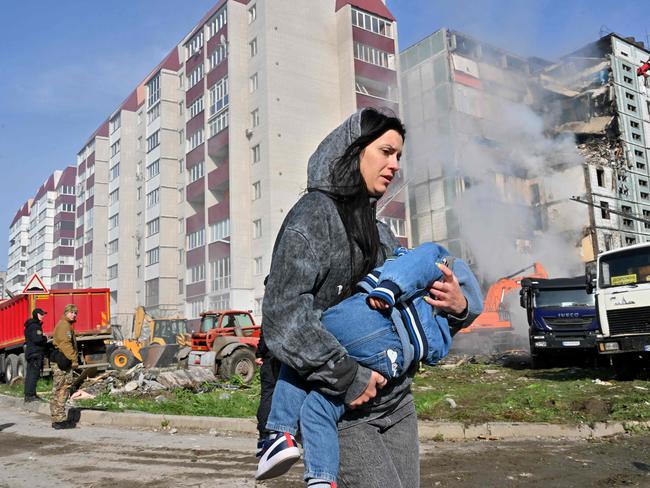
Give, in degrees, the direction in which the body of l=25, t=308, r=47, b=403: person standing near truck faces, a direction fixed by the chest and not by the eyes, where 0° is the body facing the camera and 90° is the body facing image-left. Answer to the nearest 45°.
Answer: approximately 270°

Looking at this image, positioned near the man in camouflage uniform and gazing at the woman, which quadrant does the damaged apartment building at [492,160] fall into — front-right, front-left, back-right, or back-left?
back-left
